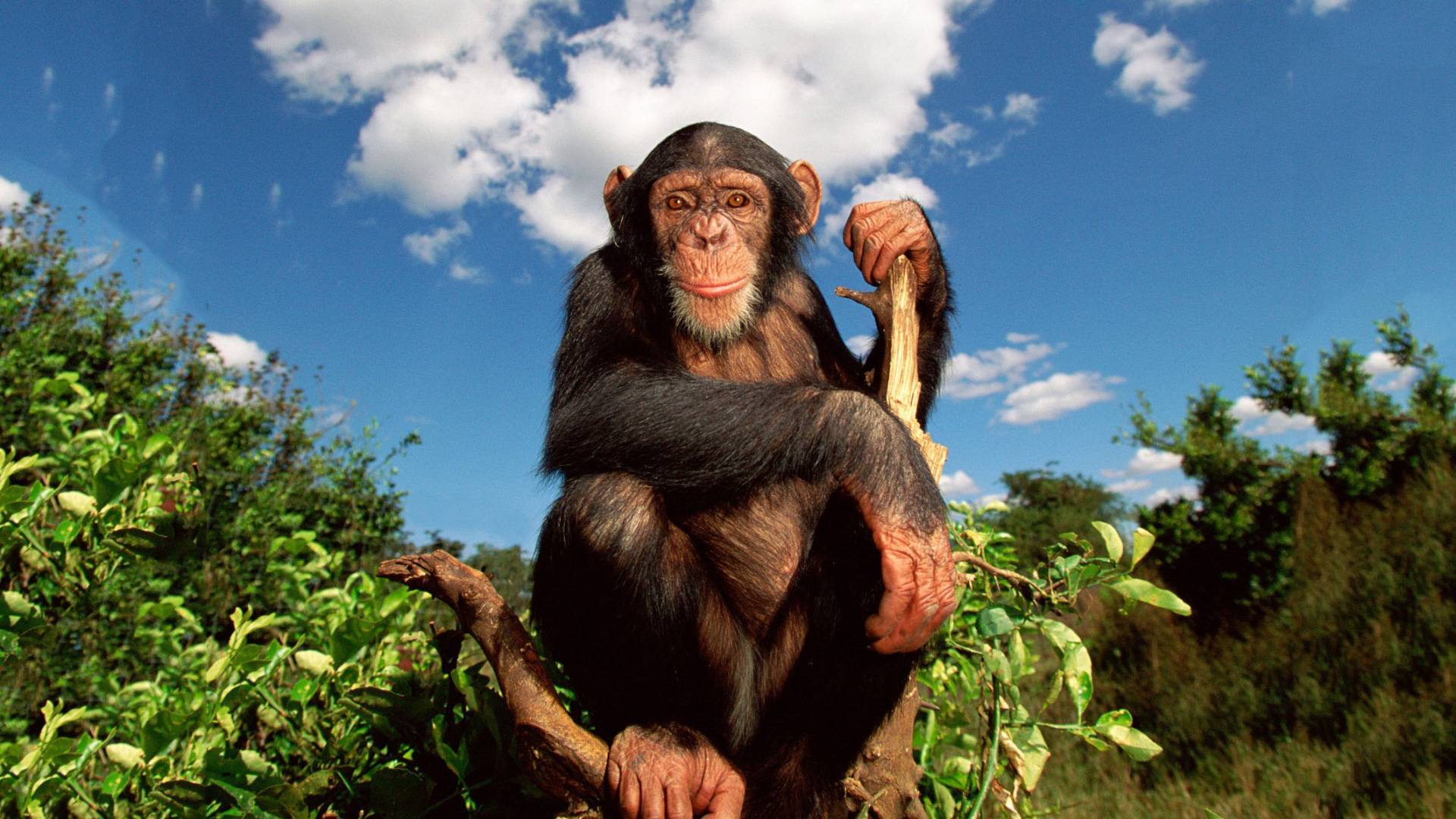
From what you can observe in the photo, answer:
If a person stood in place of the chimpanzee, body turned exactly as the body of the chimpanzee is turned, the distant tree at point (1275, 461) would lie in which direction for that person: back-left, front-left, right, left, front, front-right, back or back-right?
back-left

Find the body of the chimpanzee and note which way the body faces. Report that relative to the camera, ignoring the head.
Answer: toward the camera

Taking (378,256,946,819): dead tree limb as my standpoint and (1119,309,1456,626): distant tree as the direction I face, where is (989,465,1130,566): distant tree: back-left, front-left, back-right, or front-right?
front-left

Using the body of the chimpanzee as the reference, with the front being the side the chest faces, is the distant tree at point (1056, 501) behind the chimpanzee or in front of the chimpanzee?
behind
